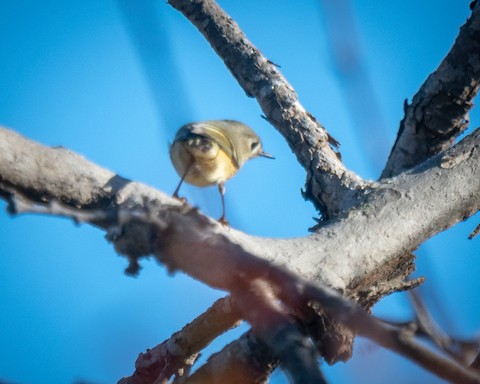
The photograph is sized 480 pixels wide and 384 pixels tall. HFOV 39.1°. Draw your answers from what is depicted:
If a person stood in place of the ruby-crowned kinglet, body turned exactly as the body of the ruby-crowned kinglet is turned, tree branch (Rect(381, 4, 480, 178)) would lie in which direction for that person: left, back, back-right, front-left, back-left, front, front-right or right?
front-right

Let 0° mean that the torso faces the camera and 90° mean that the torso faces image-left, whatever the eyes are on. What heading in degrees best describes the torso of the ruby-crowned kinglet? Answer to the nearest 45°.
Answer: approximately 225°
